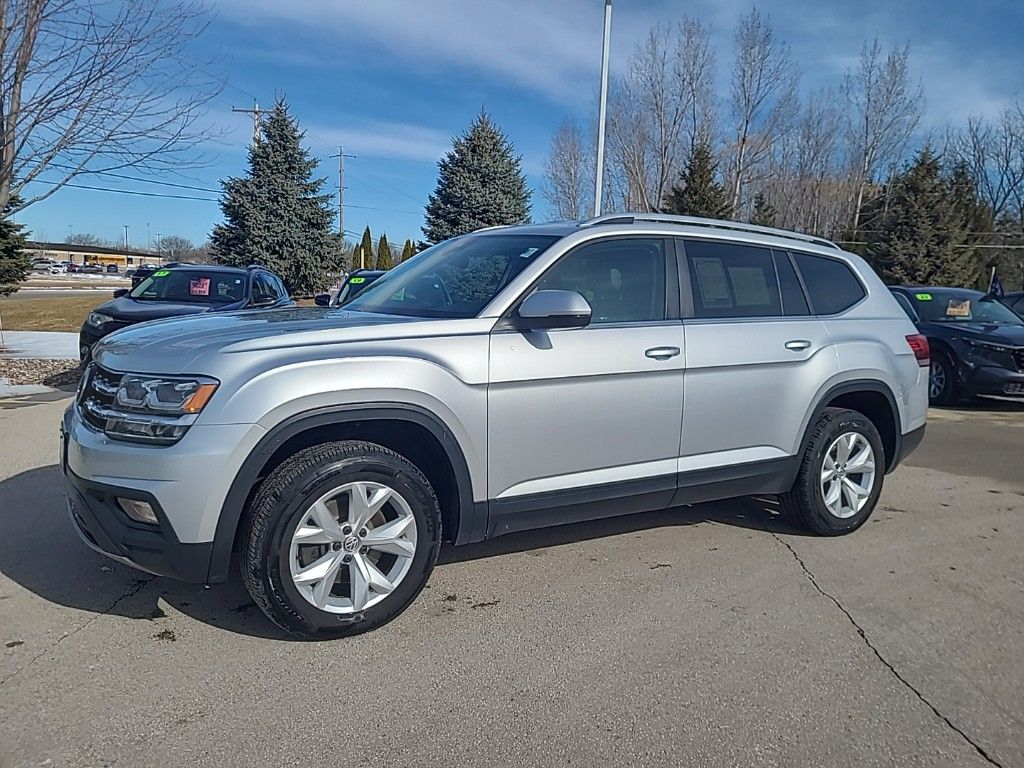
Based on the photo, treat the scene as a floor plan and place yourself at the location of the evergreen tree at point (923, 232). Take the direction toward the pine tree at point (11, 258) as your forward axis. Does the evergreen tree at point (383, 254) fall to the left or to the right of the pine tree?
right

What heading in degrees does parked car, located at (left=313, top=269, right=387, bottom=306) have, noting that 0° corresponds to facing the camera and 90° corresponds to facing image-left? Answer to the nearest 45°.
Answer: approximately 45°

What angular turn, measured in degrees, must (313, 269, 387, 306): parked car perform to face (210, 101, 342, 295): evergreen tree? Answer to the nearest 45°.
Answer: approximately 135° to its right

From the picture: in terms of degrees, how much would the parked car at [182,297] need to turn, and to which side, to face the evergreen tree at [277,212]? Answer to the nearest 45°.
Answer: approximately 135° to its right

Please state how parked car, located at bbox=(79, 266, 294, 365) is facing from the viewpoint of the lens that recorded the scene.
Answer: facing the viewer and to the left of the viewer

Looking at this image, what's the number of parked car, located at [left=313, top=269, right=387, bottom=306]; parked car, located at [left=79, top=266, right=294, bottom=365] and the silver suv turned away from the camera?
0

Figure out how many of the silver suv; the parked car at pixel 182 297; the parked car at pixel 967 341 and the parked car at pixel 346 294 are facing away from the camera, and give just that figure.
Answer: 0

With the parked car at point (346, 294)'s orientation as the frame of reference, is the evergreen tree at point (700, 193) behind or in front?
behind

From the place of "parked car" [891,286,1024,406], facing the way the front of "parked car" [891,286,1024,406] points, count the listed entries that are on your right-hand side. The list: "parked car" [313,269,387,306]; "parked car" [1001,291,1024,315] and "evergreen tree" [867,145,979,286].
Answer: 1

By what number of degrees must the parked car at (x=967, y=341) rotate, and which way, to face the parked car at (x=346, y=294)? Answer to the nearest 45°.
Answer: approximately 90° to its right

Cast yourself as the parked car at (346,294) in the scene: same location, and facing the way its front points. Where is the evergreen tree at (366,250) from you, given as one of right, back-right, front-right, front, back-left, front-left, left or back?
back-right

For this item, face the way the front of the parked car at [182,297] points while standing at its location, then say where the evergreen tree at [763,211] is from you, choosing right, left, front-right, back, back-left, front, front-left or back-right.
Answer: back

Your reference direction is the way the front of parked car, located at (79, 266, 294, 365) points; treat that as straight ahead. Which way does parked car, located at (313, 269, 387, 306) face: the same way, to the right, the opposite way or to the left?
the same way

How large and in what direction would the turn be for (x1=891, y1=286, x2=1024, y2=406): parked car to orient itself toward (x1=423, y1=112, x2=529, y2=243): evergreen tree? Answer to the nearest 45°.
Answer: approximately 180°

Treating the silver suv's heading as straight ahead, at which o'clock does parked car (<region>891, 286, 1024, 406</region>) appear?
The parked car is roughly at 6 o'clock from the silver suv.

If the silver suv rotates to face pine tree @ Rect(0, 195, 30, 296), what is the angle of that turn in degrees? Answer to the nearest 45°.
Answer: approximately 90° to its right

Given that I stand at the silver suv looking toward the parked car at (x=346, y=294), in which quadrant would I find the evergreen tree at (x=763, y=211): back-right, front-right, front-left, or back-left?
front-right
